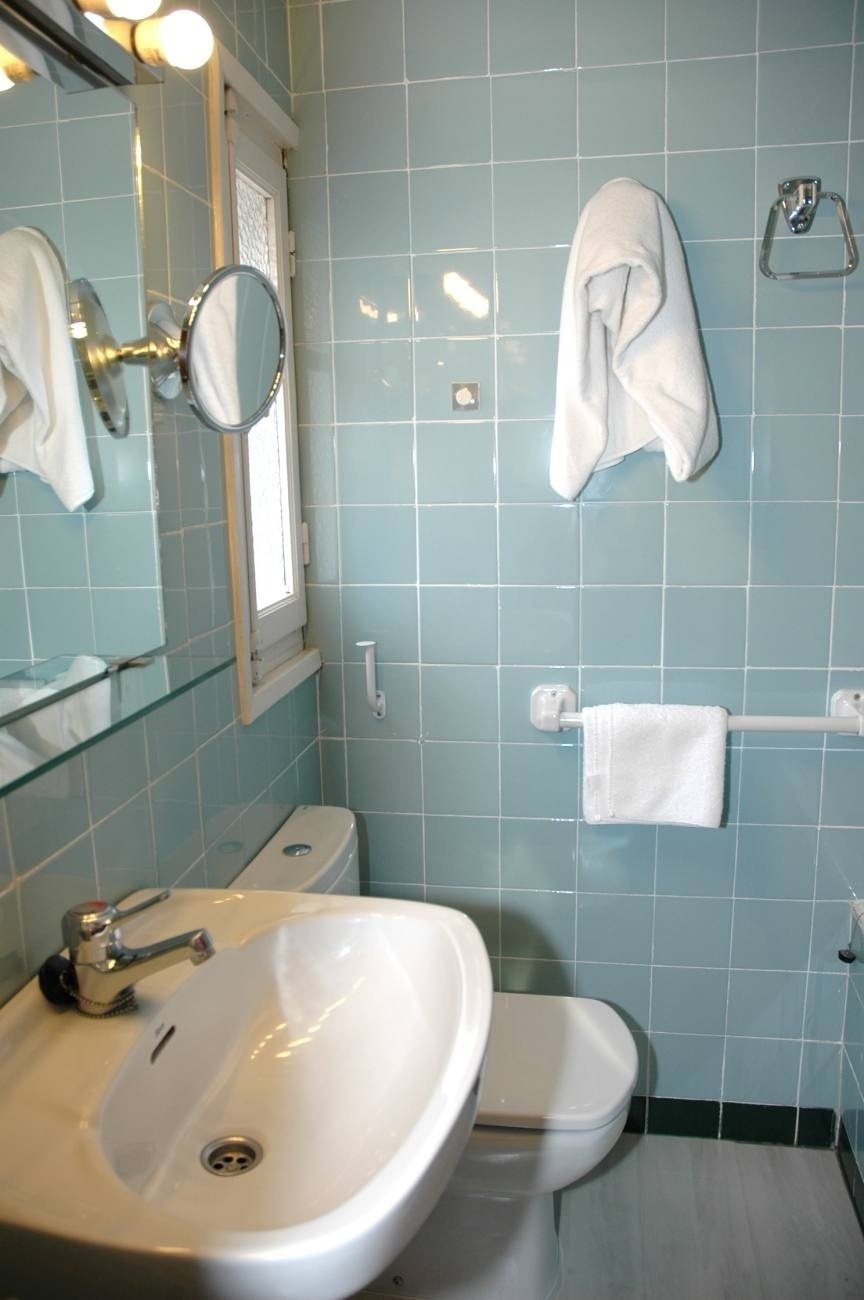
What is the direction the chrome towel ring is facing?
toward the camera

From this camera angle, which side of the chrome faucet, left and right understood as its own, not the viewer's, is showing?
right

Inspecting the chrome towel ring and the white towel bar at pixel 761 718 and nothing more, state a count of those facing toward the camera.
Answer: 2

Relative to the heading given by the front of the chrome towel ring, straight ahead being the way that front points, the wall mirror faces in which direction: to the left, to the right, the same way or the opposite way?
to the left

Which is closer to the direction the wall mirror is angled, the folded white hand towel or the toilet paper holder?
the folded white hand towel

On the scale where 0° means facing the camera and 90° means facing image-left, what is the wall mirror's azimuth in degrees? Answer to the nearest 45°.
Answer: approximately 315°

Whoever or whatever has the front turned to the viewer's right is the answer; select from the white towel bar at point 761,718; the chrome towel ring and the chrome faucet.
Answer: the chrome faucet

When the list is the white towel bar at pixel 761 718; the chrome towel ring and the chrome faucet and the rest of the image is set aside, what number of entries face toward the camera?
2

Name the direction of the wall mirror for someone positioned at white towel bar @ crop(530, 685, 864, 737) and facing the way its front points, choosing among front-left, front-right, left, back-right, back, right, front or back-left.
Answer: front-right

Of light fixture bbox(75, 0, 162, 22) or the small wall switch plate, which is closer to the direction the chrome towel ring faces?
the light fixture
